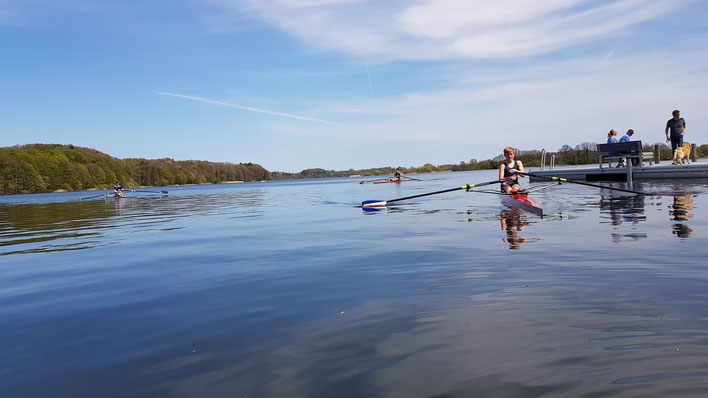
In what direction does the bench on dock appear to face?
away from the camera

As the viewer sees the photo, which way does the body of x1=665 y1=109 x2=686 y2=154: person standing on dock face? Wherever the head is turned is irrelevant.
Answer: toward the camera

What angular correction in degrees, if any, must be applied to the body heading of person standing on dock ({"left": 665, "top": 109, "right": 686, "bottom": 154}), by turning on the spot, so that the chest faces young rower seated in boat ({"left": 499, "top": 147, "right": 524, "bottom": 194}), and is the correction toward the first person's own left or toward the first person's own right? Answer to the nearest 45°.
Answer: approximately 45° to the first person's own right

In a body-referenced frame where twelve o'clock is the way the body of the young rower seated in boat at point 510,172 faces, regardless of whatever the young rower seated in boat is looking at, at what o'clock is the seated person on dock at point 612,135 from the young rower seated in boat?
The seated person on dock is roughly at 7 o'clock from the young rower seated in boat.

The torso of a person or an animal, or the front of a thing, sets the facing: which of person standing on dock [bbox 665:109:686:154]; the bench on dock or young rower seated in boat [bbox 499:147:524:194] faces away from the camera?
the bench on dock

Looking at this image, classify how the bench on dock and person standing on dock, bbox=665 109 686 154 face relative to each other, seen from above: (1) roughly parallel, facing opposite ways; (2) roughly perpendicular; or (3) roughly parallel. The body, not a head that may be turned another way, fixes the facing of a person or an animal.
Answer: roughly parallel, facing opposite ways

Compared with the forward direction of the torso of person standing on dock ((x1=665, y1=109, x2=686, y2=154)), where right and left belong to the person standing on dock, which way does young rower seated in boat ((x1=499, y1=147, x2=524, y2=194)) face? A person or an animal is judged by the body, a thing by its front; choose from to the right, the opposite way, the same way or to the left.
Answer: the same way

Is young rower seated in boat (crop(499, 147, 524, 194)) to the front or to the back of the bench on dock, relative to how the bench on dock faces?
to the back

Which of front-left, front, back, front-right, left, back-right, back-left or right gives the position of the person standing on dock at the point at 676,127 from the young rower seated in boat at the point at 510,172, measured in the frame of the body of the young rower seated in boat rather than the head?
back-left

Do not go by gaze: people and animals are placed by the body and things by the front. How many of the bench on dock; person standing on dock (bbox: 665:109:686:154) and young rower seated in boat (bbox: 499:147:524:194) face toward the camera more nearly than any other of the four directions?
2

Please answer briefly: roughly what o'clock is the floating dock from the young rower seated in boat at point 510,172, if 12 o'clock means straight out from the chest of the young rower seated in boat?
The floating dock is roughly at 7 o'clock from the young rower seated in boat.

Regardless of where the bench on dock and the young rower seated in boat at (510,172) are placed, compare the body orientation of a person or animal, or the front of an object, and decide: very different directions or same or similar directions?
very different directions

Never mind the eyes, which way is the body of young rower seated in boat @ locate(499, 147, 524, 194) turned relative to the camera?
toward the camera

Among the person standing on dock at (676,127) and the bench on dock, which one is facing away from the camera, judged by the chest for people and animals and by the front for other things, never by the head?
the bench on dock

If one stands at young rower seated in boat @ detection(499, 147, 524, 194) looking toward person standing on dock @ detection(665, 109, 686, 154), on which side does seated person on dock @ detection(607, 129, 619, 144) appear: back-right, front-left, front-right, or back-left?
front-left
